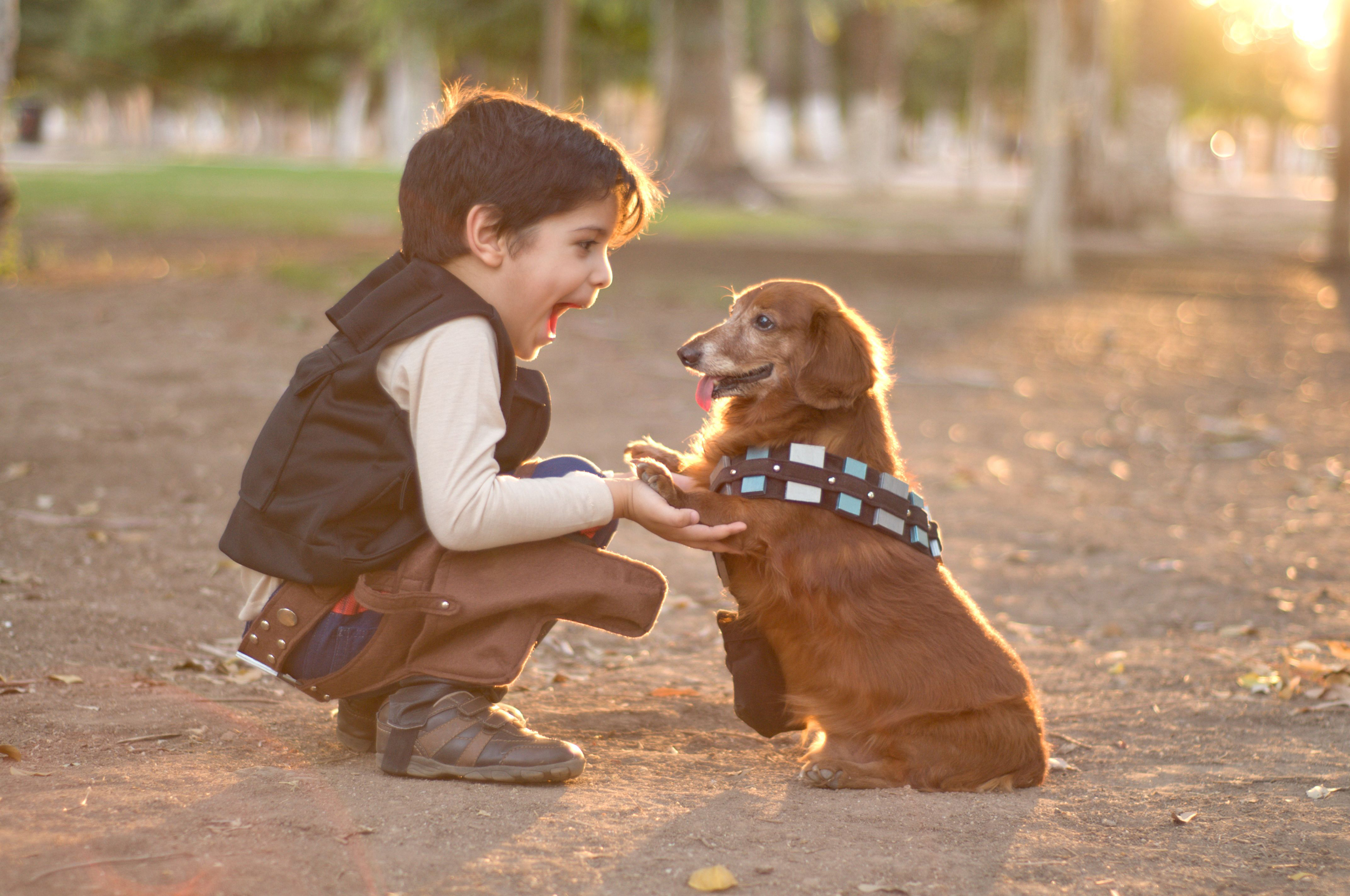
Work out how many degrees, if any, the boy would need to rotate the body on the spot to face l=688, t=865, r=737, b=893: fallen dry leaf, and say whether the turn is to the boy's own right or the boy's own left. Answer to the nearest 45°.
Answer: approximately 45° to the boy's own right

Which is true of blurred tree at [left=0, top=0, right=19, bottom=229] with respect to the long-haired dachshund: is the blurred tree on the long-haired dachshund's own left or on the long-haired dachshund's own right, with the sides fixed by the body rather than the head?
on the long-haired dachshund's own right

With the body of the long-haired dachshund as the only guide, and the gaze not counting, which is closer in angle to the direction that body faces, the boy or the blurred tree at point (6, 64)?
the boy

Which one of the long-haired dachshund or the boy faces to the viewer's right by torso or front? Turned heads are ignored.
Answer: the boy

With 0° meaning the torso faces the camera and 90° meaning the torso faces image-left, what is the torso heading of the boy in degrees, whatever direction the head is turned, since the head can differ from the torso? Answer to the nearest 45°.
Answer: approximately 270°

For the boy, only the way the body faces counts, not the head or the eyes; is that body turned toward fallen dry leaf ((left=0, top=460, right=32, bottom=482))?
no

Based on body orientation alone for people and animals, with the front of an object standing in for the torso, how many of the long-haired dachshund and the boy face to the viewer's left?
1

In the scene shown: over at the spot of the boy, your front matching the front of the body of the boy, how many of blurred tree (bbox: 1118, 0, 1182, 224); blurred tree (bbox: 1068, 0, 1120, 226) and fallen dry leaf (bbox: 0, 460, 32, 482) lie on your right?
0

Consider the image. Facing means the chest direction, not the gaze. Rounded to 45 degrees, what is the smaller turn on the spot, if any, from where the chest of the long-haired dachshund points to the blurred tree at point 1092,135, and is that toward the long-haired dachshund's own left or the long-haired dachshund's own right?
approximately 90° to the long-haired dachshund's own right

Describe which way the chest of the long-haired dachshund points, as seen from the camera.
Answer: to the viewer's left

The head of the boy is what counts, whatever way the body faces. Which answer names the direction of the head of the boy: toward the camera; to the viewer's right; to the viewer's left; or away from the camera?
to the viewer's right

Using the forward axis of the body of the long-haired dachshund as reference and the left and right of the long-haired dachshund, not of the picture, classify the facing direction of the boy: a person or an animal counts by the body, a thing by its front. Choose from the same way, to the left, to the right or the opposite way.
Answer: the opposite way
